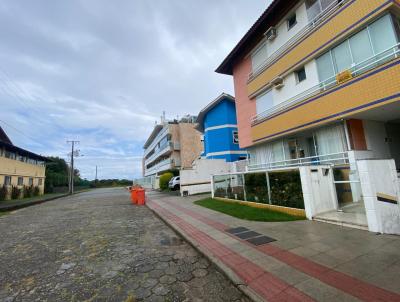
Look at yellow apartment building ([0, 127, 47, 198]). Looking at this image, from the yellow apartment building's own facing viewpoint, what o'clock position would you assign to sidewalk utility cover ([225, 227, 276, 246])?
The sidewalk utility cover is roughly at 1 o'clock from the yellow apartment building.

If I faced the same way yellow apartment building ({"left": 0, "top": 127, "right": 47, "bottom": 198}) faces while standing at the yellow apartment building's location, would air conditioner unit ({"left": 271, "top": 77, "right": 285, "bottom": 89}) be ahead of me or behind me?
ahead

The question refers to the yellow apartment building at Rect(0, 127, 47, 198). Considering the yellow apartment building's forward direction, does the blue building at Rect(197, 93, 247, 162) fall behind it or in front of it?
in front
